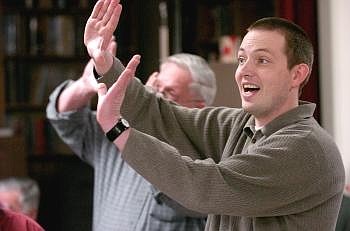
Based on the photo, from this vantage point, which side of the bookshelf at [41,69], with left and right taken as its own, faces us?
front

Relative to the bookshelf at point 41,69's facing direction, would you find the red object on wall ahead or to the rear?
ahead
